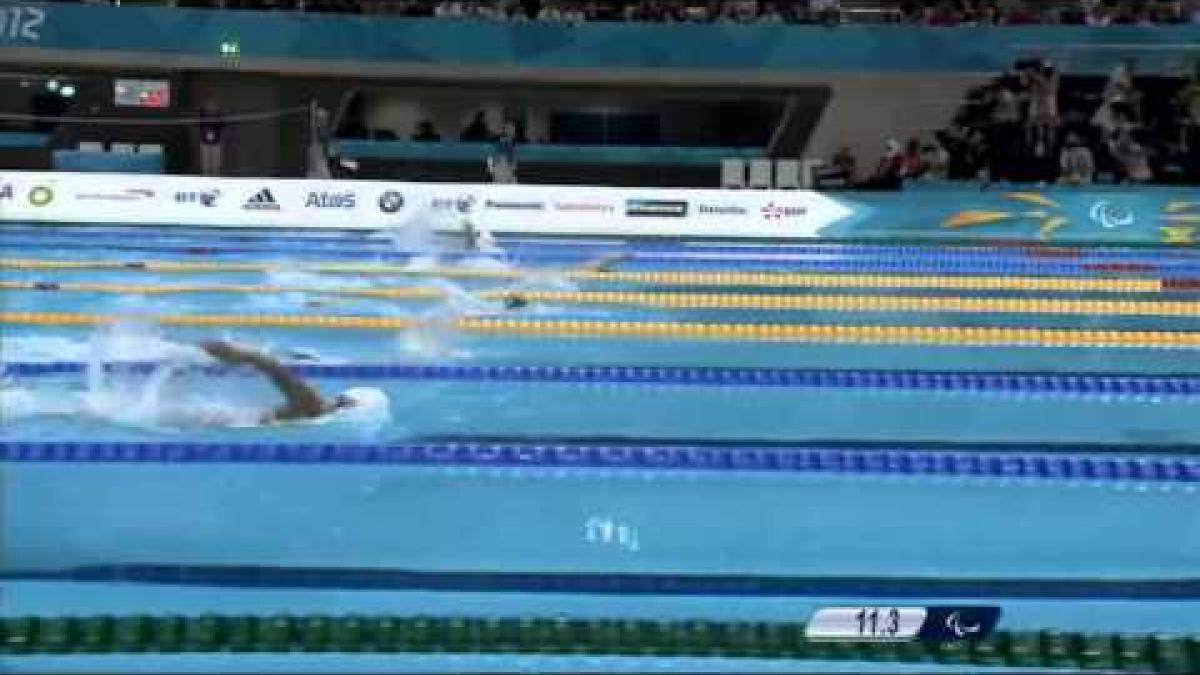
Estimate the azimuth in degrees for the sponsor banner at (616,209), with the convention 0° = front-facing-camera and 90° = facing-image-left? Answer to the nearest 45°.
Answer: approximately 0°

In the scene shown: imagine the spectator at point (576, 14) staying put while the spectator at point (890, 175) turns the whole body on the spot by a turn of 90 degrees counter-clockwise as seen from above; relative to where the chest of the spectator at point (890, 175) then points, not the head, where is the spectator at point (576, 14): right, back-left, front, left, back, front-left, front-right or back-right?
back

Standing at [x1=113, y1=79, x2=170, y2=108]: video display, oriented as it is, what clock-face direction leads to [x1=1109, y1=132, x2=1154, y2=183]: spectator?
The spectator is roughly at 10 o'clock from the video display.

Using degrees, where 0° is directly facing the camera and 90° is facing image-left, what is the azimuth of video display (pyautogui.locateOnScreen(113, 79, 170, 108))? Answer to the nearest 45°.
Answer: approximately 0°

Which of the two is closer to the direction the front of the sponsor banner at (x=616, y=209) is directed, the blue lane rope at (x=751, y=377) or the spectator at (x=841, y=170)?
the blue lane rope

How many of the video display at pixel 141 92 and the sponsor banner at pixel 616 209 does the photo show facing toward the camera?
2

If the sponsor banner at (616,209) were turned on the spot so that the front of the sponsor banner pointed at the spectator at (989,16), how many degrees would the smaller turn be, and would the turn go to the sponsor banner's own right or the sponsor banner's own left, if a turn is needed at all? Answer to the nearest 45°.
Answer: approximately 135° to the sponsor banner's own left

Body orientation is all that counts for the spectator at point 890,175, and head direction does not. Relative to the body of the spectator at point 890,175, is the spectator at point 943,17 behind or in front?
behind

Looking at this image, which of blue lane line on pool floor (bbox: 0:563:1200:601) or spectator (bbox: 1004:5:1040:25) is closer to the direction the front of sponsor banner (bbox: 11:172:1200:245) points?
the blue lane line on pool floor

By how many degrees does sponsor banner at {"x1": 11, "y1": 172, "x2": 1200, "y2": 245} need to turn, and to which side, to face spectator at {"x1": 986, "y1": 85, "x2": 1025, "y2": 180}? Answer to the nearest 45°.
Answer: approximately 135° to its left

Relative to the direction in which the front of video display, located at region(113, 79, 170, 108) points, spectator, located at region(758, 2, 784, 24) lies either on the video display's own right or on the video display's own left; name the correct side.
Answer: on the video display's own left
